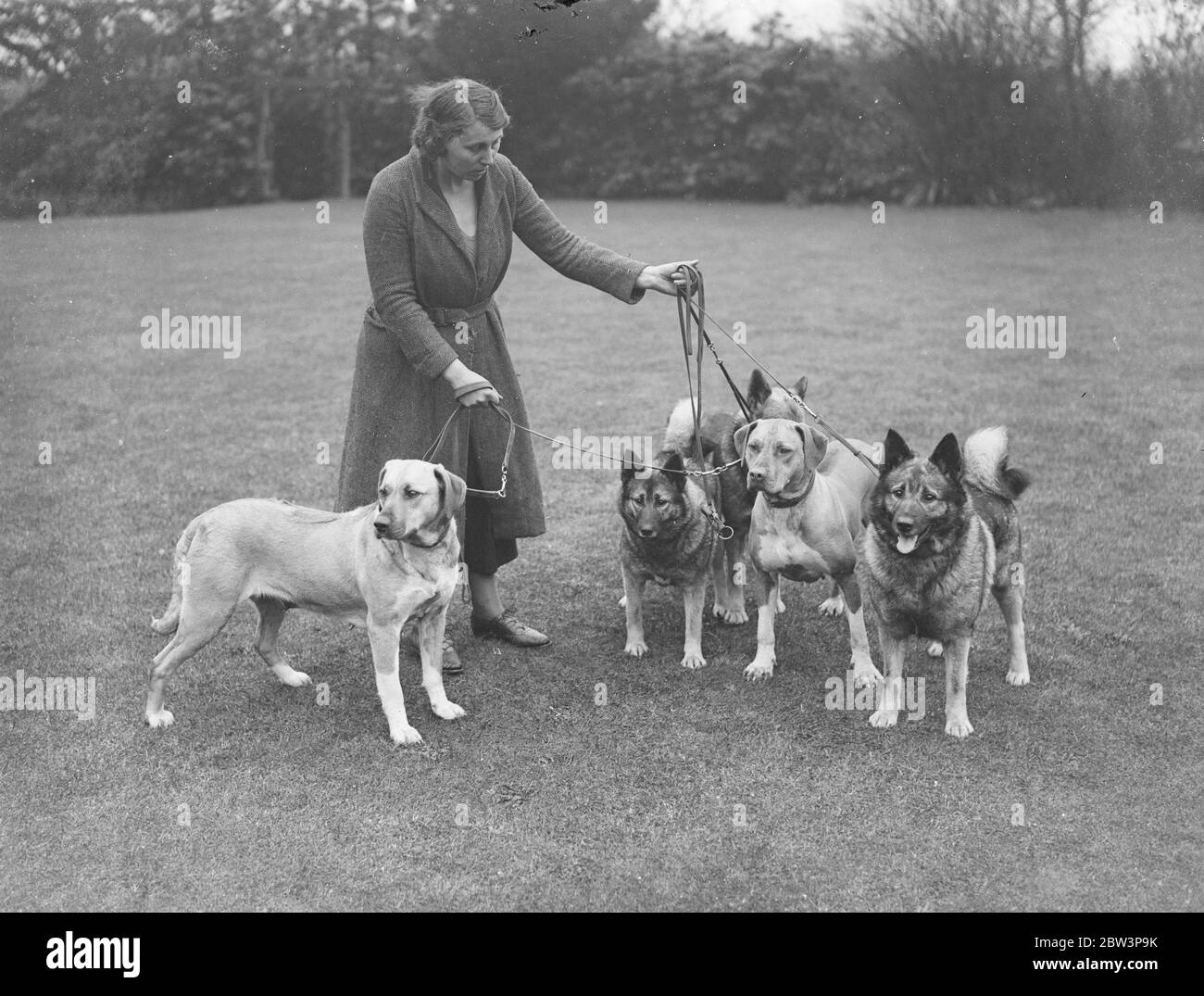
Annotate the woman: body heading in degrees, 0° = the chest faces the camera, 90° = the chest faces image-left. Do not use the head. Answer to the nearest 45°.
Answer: approximately 315°

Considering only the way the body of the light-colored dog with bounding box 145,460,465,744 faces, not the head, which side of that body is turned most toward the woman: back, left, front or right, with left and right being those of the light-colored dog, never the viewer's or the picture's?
left

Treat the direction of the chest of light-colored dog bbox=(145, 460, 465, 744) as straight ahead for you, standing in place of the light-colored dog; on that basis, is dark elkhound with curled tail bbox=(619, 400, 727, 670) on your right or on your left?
on your left

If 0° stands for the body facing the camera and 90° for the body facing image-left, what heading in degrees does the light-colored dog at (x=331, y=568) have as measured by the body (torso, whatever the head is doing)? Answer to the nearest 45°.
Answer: approximately 315°

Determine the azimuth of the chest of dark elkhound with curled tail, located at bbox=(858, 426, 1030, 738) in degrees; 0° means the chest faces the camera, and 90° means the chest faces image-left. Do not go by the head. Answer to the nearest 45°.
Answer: approximately 45°
